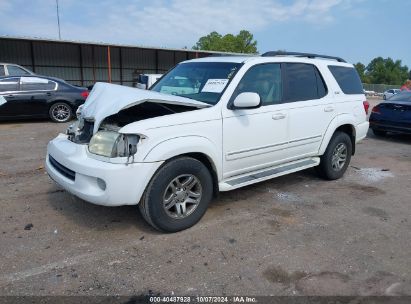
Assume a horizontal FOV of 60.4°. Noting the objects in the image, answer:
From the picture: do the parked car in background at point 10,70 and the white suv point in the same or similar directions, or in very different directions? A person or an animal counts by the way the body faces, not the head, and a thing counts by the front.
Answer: very different directions

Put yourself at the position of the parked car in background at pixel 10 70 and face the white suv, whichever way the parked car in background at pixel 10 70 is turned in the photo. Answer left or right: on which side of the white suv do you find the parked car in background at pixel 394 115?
left

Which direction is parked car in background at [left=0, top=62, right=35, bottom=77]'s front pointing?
to the viewer's right

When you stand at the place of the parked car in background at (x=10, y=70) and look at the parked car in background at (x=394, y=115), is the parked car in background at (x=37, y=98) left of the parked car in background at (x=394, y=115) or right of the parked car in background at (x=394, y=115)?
right

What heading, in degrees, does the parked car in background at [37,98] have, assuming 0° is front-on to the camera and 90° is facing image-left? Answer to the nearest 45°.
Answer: approximately 90°

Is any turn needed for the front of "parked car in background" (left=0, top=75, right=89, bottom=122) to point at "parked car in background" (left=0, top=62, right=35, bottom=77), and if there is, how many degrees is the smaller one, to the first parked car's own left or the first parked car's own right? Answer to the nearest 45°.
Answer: approximately 90° to the first parked car's own right

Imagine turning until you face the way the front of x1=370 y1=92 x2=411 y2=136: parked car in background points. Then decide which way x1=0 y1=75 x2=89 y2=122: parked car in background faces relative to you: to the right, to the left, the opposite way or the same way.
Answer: the opposite way

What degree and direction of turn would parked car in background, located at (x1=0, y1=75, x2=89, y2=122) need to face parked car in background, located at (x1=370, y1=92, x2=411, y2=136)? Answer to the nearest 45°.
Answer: approximately 135° to its left

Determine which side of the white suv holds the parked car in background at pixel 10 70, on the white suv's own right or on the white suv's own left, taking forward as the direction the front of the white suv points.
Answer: on the white suv's own right

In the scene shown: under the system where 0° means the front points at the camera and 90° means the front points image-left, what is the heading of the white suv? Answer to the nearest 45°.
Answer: approximately 45°
